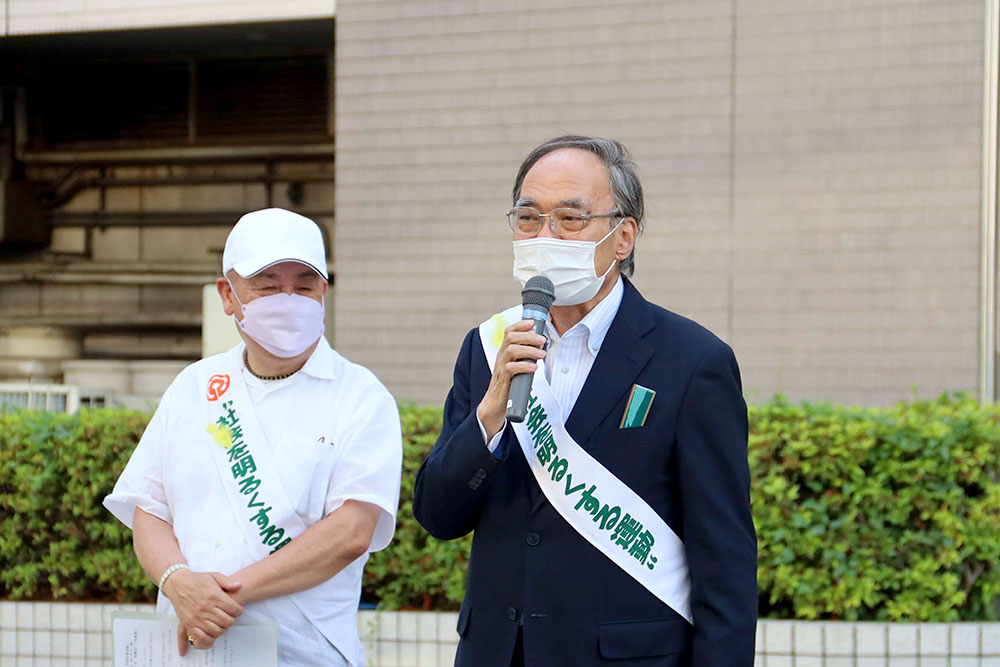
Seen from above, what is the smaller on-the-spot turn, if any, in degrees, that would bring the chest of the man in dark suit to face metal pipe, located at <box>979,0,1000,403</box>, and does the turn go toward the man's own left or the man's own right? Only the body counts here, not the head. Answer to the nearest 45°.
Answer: approximately 180°

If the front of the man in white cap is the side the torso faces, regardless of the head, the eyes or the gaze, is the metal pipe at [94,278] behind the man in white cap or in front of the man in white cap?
behind

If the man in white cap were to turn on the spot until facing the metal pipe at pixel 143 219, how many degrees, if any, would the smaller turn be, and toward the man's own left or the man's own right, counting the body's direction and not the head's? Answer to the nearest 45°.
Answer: approximately 180°

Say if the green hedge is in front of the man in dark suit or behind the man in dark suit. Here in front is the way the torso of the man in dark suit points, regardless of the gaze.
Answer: behind

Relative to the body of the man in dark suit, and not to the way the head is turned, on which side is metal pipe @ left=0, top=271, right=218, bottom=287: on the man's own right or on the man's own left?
on the man's own right

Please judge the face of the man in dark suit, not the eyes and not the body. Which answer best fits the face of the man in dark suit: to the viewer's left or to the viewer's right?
to the viewer's left

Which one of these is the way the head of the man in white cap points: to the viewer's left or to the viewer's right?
to the viewer's right

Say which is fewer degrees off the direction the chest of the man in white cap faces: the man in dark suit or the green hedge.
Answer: the man in dark suit

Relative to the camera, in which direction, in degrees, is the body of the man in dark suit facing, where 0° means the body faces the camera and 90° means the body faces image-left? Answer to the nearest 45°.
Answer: approximately 45°

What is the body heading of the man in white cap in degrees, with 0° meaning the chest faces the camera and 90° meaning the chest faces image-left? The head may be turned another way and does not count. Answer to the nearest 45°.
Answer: approximately 0°

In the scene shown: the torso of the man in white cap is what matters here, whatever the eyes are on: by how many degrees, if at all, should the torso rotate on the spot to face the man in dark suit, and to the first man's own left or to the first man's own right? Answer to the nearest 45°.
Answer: approximately 45° to the first man's own left
